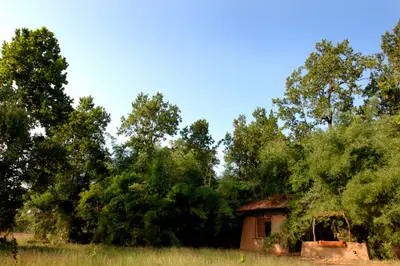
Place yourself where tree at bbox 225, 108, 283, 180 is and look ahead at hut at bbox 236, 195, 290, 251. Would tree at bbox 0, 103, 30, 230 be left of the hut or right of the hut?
right

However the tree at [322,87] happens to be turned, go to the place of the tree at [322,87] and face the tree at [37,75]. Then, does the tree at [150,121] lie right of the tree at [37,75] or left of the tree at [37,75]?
right

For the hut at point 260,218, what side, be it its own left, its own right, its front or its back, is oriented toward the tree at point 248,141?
back

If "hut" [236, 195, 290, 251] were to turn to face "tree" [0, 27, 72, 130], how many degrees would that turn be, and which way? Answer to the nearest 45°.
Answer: approximately 45° to its right

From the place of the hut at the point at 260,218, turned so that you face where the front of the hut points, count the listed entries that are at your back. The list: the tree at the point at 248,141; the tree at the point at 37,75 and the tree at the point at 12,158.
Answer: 1

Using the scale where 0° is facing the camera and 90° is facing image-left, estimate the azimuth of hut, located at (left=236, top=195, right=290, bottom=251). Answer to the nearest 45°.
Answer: approximately 0°

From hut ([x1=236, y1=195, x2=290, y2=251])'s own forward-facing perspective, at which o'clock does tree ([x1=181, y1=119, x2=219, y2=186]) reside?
The tree is roughly at 5 o'clock from the hut.

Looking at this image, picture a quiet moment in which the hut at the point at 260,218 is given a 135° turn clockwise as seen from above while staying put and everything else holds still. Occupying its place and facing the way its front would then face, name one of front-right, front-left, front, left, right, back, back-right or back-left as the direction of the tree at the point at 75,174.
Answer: front-left
